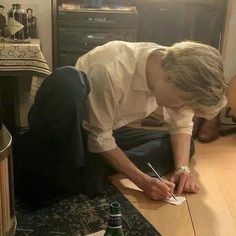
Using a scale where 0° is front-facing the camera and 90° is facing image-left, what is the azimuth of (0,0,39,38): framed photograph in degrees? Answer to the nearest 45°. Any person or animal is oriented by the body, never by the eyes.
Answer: approximately 0°

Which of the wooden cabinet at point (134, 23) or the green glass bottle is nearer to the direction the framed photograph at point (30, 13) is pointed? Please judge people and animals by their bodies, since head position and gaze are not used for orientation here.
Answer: the green glass bottle

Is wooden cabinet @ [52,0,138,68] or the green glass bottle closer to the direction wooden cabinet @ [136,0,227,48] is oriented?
the green glass bottle

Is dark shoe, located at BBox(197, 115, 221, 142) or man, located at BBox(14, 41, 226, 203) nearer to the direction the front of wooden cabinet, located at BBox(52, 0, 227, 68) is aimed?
the man
